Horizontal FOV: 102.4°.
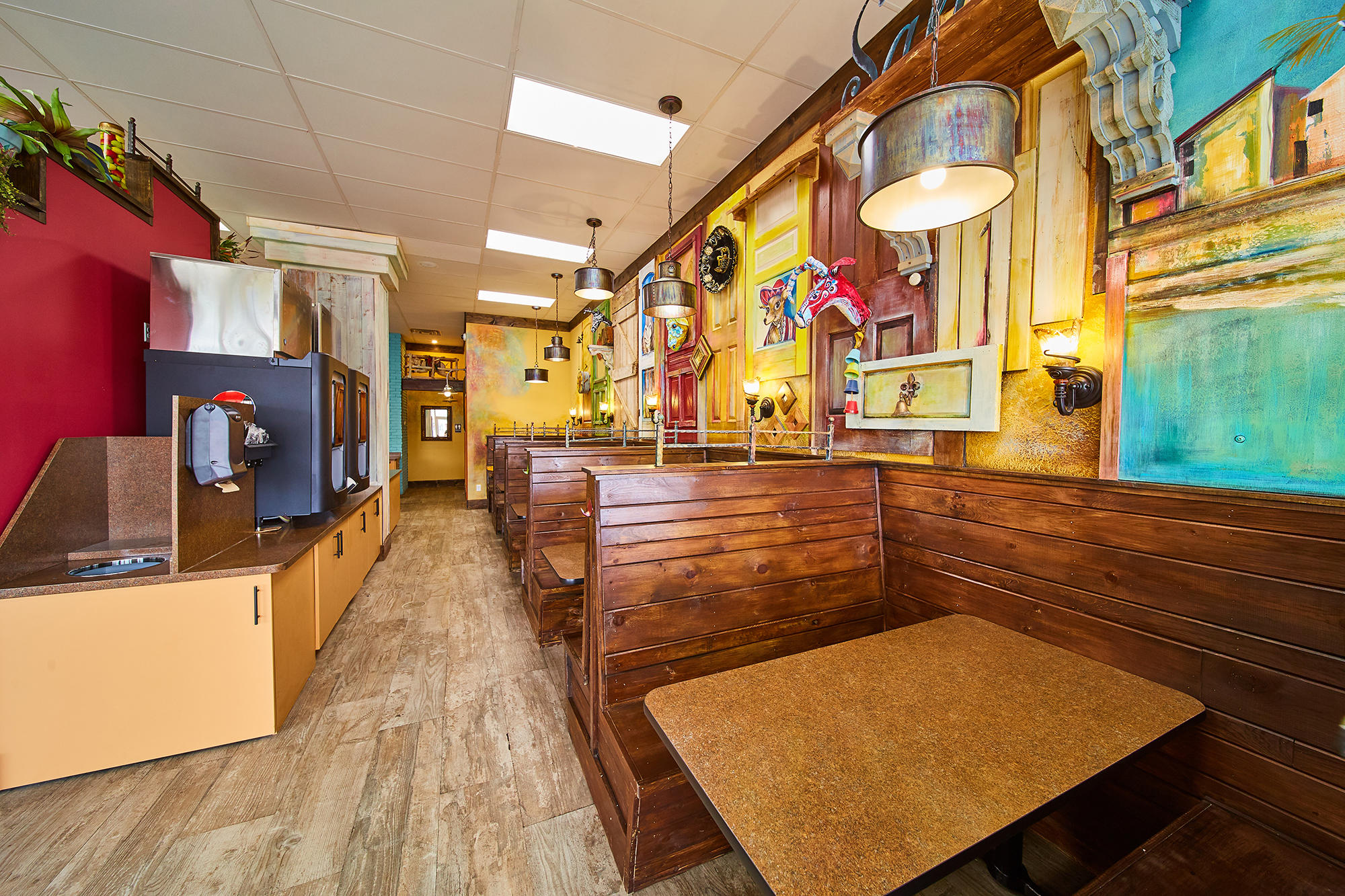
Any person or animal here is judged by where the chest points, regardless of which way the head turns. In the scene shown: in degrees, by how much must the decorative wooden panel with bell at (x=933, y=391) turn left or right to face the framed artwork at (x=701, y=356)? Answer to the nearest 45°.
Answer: approximately 90° to its right

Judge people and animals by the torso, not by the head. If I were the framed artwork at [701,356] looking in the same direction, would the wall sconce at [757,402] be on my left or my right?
on my left

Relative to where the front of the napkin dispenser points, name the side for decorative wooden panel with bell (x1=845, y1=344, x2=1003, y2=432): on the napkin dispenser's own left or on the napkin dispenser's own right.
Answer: on the napkin dispenser's own left

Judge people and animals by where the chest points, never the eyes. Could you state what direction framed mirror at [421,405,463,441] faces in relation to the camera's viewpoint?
facing the viewer

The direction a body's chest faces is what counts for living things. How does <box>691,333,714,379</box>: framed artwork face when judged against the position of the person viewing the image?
facing the viewer and to the left of the viewer

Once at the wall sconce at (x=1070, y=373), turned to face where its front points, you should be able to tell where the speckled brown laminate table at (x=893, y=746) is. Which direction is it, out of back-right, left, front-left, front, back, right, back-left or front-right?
front-left

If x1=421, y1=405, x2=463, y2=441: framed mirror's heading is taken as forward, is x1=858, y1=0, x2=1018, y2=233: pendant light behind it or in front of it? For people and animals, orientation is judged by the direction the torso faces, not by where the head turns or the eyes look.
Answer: in front

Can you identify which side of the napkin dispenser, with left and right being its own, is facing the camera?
front

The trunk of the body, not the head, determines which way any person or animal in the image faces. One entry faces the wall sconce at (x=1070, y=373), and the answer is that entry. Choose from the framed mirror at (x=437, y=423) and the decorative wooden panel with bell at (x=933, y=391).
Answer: the framed mirror at (x=437, y=423)

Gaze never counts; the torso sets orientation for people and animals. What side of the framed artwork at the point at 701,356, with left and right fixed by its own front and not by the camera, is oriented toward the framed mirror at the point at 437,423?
right

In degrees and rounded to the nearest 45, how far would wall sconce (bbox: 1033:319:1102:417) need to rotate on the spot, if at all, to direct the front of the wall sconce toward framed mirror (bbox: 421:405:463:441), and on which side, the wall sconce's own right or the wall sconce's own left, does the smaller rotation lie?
approximately 45° to the wall sconce's own right

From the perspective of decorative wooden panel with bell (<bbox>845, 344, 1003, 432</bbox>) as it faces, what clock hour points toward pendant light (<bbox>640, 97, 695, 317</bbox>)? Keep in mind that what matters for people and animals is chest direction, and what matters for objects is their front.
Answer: The pendant light is roughly at 2 o'clock from the decorative wooden panel with bell.

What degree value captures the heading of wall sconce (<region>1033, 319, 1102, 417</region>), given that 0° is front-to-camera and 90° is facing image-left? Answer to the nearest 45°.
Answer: approximately 45°

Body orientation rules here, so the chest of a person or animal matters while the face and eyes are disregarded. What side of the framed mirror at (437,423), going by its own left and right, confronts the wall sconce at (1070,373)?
front

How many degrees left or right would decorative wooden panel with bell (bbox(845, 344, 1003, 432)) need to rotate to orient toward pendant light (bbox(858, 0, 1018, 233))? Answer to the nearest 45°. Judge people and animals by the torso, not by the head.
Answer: approximately 45° to its left

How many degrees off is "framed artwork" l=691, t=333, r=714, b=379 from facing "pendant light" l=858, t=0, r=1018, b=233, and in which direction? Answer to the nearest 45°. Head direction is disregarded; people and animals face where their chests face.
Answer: approximately 45° to its left

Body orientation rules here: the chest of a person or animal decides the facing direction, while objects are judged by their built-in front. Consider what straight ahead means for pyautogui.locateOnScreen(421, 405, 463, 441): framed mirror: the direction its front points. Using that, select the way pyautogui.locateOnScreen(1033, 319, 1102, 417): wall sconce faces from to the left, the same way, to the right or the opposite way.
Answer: to the right

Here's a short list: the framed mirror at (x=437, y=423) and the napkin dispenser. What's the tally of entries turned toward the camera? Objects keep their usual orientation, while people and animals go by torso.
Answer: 2
